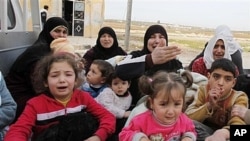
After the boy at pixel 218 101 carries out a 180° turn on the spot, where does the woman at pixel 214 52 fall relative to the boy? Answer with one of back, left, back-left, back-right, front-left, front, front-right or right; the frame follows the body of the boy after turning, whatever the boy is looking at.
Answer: front

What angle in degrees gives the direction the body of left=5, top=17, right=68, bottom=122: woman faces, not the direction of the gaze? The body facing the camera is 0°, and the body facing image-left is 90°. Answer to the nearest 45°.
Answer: approximately 315°

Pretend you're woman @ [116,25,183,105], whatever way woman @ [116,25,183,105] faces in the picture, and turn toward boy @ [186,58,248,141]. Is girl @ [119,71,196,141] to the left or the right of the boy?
right

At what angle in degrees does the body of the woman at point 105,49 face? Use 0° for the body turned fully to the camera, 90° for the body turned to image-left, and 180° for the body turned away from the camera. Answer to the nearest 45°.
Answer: approximately 0°

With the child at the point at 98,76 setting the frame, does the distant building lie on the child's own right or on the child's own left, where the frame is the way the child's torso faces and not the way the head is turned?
on the child's own right

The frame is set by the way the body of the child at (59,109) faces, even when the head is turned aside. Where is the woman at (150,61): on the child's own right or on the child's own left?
on the child's own left

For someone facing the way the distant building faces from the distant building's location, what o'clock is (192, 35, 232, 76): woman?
The woman is roughly at 12 o'clock from the distant building.

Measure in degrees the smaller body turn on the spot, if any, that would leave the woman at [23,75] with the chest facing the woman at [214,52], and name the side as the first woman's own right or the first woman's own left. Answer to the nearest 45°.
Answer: approximately 45° to the first woman's own left

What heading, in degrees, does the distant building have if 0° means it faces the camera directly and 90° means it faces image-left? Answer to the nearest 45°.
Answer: approximately 0°
